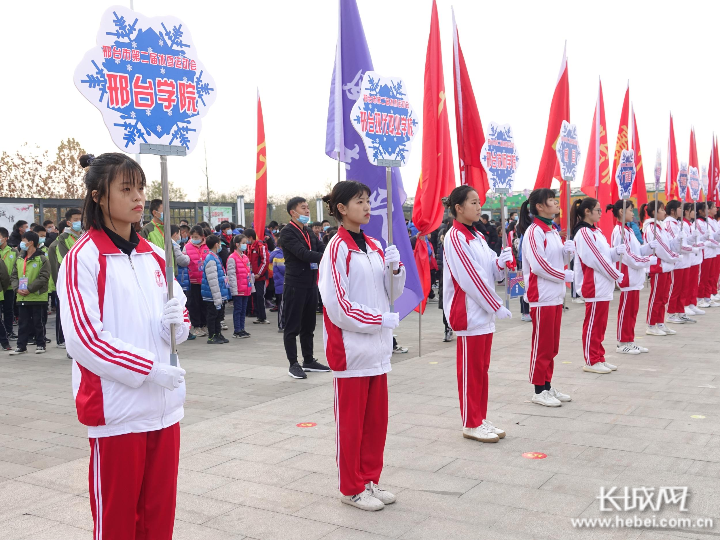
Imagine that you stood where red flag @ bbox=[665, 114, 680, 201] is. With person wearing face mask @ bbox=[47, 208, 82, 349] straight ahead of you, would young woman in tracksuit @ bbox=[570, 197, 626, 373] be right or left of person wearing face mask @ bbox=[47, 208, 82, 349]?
left

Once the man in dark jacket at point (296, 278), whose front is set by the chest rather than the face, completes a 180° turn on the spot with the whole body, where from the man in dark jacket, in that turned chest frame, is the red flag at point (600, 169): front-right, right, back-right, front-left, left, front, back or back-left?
right

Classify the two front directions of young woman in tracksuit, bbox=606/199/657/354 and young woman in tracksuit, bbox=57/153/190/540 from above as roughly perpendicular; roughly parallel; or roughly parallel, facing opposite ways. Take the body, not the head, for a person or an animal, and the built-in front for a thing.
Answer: roughly parallel

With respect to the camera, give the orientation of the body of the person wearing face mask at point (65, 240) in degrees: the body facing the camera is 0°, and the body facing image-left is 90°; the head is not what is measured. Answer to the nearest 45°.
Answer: approximately 315°

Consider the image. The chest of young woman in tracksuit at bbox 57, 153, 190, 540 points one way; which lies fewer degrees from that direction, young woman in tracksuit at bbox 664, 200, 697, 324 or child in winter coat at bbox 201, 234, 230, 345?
the young woman in tracksuit

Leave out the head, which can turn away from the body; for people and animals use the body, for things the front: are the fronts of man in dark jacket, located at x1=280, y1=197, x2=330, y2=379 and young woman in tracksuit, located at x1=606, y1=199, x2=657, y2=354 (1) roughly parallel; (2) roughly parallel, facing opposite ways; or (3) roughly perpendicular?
roughly parallel
